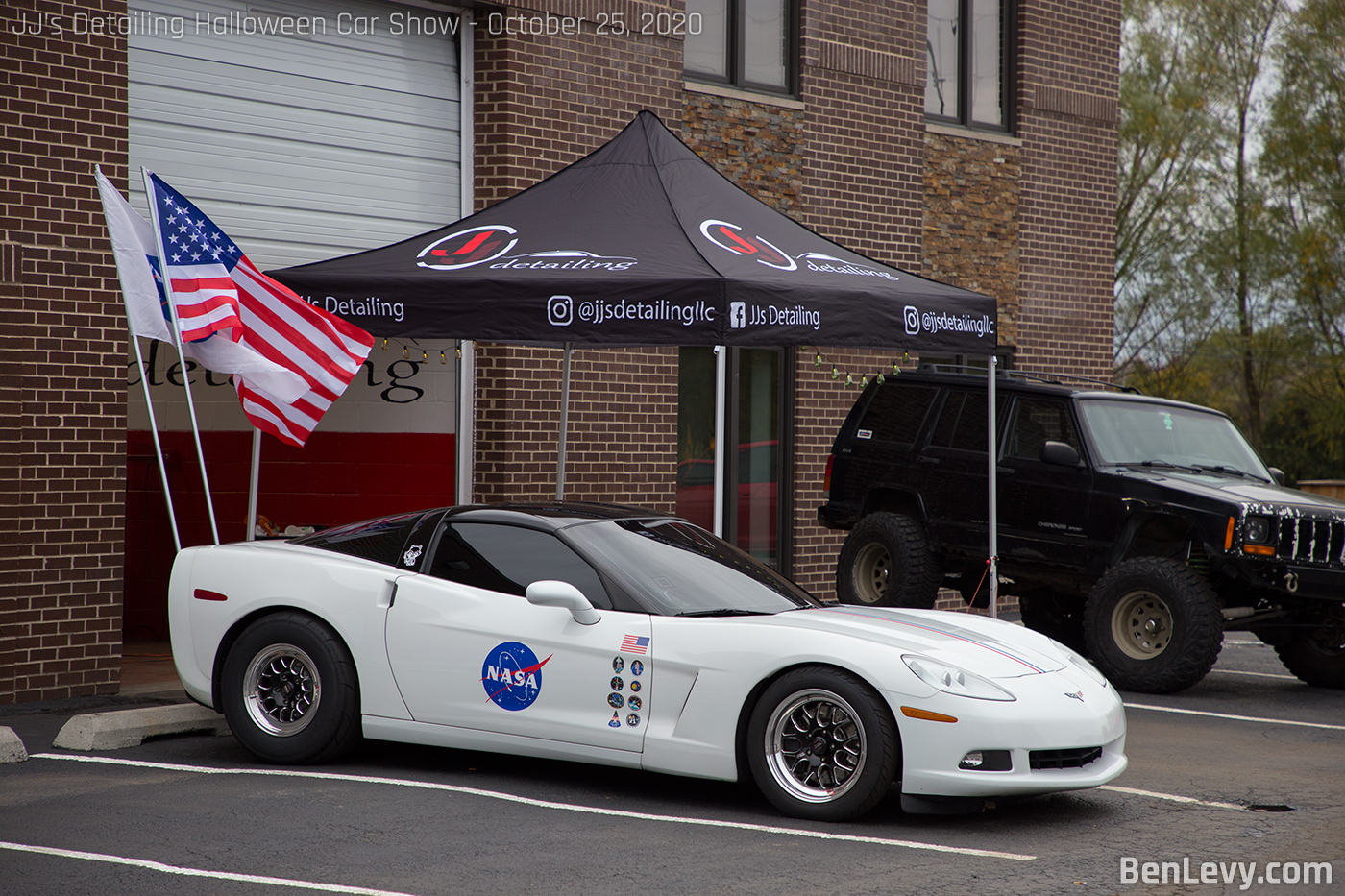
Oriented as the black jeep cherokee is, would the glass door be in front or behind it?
behind

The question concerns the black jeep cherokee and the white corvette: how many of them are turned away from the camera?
0

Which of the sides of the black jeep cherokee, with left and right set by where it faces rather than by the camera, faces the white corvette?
right

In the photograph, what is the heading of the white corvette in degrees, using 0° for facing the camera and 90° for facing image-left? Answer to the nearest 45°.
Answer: approximately 315°

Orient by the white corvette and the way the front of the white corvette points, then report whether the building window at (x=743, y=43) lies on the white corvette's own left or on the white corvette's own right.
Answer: on the white corvette's own left
